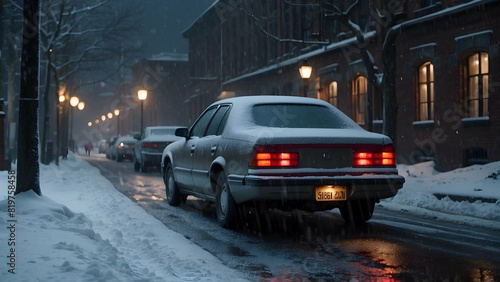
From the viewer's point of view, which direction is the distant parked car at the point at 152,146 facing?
away from the camera

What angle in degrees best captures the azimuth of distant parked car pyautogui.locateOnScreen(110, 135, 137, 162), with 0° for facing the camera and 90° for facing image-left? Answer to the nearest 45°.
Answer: approximately 135°

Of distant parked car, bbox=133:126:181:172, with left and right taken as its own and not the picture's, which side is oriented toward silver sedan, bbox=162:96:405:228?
back

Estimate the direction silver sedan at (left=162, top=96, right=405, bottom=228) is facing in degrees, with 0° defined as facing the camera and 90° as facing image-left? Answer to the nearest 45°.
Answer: approximately 135°

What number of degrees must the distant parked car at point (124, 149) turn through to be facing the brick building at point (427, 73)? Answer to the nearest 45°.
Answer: approximately 180°

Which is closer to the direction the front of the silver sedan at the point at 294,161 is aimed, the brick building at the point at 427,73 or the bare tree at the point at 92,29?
the bare tree

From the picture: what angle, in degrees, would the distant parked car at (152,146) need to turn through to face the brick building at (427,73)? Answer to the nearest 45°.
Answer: approximately 90° to its right

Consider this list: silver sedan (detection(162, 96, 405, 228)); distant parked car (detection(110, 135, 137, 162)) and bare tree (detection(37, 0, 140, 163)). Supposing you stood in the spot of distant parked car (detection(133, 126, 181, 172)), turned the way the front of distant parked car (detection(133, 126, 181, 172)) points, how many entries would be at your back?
1

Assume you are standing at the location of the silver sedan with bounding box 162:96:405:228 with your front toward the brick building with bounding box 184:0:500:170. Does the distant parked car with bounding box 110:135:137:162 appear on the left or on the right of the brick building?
left

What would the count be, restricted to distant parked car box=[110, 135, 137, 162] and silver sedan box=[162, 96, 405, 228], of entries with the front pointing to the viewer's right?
0
